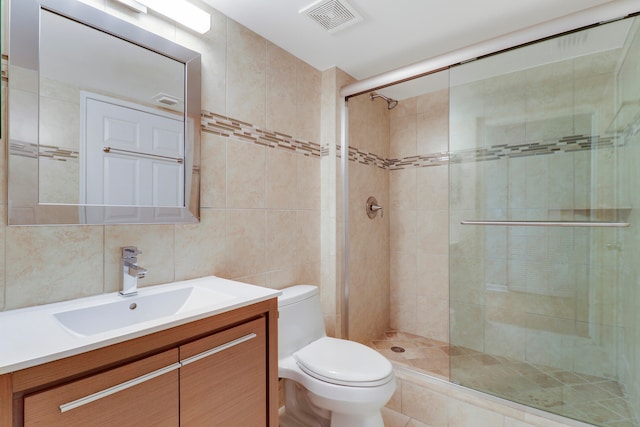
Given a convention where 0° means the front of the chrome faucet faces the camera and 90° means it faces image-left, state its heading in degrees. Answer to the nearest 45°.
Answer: approximately 315°

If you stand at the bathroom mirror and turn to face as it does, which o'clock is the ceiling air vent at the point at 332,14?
The ceiling air vent is roughly at 11 o'clock from the bathroom mirror.

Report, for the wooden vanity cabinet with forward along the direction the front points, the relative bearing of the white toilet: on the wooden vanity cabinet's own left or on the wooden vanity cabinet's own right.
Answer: on the wooden vanity cabinet's own left

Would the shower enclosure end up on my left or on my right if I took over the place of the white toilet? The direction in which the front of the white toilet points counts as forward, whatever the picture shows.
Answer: on my left

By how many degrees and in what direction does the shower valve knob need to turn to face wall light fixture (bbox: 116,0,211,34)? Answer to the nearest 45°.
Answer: approximately 90° to its right

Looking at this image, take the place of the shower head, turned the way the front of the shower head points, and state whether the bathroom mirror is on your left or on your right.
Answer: on your right

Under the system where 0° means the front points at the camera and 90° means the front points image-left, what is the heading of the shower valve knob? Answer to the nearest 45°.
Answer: approximately 315°
